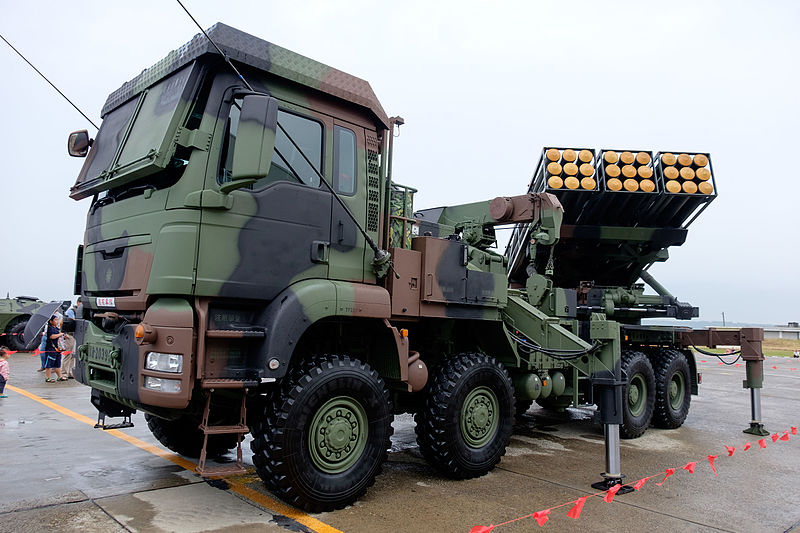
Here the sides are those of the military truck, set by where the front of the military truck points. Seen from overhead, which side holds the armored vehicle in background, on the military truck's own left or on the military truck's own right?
on the military truck's own right

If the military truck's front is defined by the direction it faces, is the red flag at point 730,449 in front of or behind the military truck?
behind

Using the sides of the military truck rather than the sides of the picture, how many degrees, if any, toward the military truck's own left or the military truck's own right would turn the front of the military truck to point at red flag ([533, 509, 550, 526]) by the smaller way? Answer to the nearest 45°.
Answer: approximately 45° to the military truck's own left

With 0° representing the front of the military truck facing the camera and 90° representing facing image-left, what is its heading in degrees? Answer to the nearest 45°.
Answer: approximately 45°

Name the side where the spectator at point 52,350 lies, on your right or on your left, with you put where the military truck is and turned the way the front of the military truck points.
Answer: on your right
